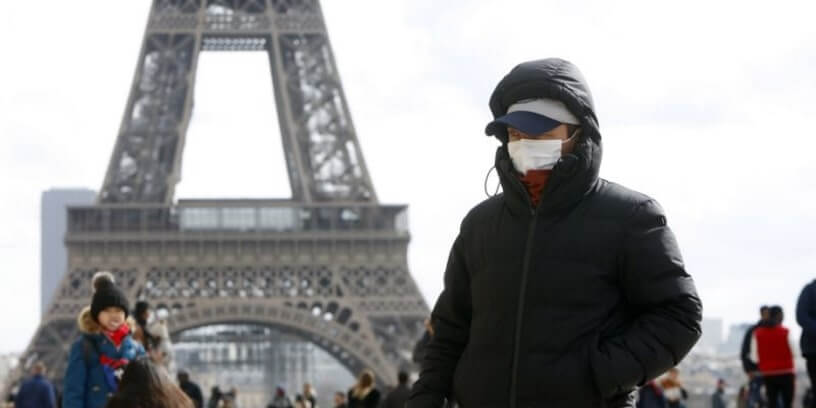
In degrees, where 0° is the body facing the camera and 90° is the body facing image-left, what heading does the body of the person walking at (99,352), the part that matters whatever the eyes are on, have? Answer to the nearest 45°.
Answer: approximately 315°

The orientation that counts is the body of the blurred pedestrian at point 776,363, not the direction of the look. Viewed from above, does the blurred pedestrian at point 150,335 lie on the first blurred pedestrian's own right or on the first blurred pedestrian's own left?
on the first blurred pedestrian's own left

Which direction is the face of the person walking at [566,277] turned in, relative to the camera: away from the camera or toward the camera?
toward the camera

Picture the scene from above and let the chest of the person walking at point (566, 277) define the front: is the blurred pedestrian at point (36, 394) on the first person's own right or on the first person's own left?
on the first person's own right

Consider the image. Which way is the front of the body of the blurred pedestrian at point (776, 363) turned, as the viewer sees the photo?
away from the camera

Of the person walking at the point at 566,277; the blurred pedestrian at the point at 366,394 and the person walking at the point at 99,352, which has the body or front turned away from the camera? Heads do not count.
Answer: the blurred pedestrian

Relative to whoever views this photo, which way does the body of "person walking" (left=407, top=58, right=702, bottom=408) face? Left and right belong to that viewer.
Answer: facing the viewer and to the left of the viewer

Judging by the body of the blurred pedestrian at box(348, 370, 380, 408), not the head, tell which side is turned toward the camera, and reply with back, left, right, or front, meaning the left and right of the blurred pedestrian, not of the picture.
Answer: back

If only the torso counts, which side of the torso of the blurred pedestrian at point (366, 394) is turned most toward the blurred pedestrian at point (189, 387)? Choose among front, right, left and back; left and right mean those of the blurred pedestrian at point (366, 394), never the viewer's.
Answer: left

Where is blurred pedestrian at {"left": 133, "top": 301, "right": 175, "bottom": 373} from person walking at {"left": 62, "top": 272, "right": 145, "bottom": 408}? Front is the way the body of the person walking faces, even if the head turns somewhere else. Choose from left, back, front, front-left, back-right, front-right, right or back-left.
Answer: back-left

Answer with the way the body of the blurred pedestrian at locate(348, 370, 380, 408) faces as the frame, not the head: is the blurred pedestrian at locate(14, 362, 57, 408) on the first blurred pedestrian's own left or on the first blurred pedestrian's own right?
on the first blurred pedestrian's own left

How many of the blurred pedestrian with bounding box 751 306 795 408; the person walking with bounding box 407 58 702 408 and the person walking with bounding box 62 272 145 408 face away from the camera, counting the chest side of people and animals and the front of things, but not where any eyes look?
1
